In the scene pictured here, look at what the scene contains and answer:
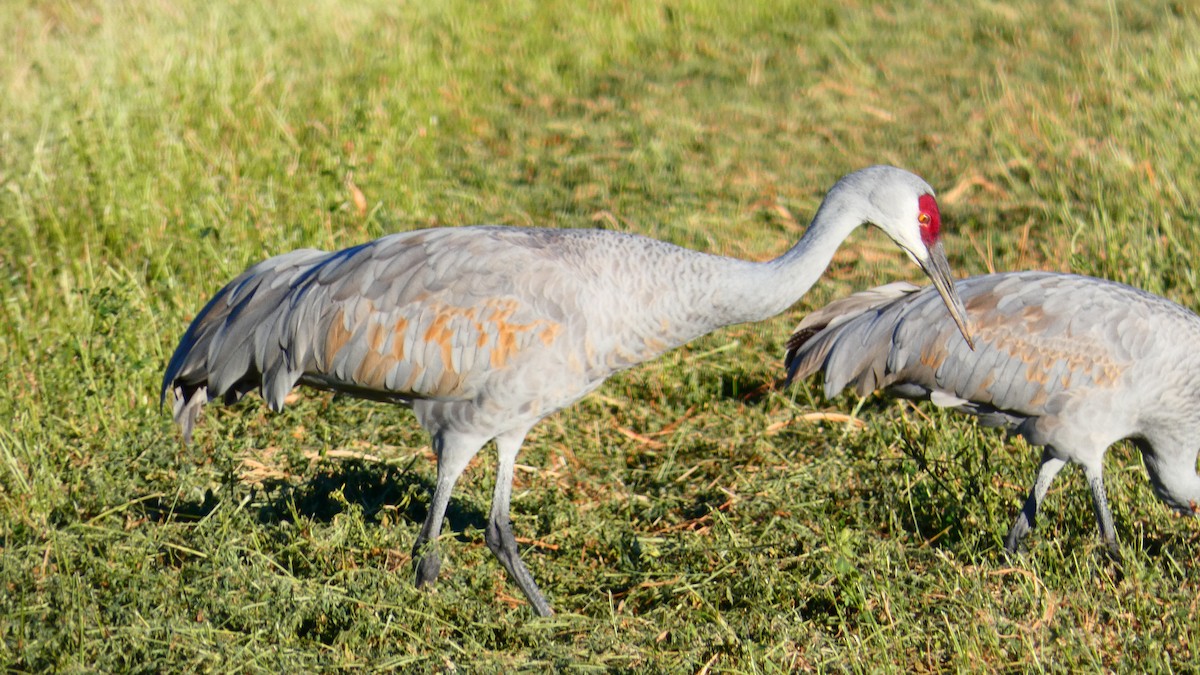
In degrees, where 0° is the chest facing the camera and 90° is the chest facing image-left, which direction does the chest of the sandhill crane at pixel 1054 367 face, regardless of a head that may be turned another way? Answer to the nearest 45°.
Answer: approximately 270°

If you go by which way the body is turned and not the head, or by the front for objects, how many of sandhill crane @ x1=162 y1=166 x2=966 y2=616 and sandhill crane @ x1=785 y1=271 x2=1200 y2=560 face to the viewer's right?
2

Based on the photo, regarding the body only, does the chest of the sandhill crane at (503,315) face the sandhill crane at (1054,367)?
yes

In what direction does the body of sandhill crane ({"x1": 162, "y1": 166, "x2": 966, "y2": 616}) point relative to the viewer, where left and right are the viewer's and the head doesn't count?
facing to the right of the viewer

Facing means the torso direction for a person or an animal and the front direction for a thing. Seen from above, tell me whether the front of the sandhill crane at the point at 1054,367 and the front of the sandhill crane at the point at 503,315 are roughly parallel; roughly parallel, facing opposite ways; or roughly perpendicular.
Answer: roughly parallel

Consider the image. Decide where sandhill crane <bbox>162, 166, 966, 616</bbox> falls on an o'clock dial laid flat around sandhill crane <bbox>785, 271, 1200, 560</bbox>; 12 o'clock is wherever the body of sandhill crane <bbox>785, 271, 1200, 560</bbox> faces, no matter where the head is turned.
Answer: sandhill crane <bbox>162, 166, 966, 616</bbox> is roughly at 5 o'clock from sandhill crane <bbox>785, 271, 1200, 560</bbox>.
